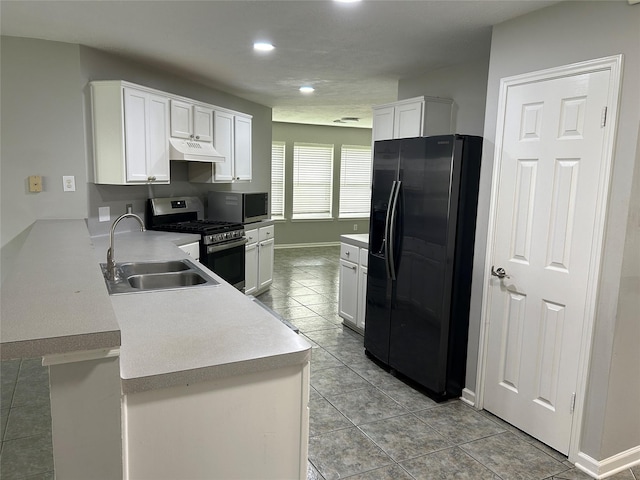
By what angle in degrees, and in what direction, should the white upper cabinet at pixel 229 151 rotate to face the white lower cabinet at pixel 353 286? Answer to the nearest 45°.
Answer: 0° — it already faces it

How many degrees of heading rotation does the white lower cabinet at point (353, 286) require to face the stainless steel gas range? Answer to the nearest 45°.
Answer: approximately 45° to its right

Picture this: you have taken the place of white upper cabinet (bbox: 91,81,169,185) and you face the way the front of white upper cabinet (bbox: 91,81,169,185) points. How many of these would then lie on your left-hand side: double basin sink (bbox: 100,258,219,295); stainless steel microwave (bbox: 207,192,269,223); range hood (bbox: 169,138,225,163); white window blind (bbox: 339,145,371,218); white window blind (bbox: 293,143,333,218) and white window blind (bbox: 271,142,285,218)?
5

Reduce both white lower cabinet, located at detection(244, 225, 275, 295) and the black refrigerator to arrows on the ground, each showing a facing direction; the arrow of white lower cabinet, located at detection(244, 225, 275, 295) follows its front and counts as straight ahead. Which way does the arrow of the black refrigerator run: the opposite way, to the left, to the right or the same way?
to the right

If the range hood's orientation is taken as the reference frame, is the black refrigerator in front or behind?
in front

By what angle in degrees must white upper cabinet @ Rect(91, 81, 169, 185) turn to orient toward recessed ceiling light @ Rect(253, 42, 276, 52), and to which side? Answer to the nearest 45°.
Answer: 0° — it already faces it

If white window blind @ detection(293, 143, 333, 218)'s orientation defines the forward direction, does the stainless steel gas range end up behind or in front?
in front

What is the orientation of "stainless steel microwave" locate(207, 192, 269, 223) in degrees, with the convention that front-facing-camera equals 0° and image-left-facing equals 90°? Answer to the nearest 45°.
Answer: approximately 315°

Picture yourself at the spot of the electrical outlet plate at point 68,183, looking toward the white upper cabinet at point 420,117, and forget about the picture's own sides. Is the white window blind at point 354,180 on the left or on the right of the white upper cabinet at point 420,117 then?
left

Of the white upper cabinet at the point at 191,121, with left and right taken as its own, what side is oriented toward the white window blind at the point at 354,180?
left

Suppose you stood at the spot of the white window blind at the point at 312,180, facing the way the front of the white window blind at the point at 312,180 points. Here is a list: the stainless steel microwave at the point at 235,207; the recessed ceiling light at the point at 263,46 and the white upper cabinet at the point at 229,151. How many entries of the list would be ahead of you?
3

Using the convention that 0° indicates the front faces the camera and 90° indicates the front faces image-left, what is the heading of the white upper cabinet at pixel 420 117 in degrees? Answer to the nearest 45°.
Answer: approximately 45°
